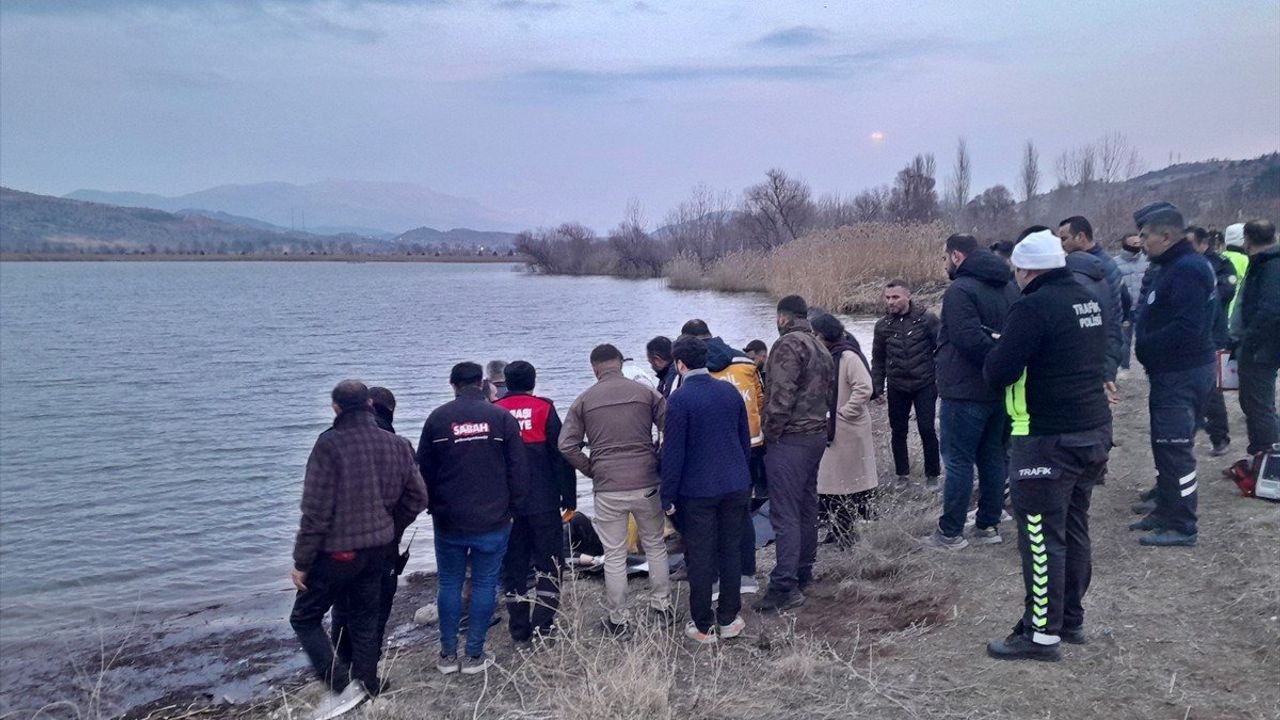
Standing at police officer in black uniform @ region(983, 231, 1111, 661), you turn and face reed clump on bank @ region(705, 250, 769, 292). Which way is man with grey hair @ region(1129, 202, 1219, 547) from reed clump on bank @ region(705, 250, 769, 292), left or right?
right

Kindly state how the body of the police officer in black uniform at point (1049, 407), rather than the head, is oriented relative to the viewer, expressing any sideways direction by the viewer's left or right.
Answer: facing away from the viewer and to the left of the viewer

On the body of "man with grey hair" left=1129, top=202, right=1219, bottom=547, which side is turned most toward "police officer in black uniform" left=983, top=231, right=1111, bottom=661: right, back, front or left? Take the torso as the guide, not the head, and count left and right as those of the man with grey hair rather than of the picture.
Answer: left

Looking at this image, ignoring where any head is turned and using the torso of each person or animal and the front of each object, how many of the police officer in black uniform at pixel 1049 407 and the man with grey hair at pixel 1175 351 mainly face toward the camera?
0

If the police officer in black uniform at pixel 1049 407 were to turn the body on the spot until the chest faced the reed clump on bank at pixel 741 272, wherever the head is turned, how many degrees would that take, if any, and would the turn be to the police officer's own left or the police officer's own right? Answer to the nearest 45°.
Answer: approximately 45° to the police officer's own right

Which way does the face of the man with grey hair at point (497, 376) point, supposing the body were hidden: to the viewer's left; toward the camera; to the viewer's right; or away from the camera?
away from the camera

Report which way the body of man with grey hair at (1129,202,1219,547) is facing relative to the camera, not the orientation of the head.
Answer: to the viewer's left

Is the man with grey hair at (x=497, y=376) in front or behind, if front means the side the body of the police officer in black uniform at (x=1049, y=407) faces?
in front

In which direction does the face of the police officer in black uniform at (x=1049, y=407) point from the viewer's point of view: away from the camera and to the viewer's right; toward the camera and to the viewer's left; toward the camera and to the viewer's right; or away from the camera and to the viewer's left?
away from the camera and to the viewer's left

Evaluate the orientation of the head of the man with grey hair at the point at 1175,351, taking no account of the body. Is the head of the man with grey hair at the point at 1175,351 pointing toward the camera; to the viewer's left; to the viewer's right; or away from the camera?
to the viewer's left
